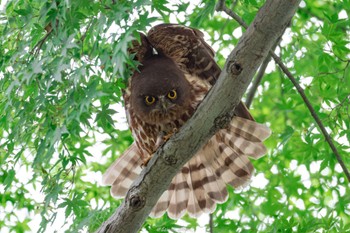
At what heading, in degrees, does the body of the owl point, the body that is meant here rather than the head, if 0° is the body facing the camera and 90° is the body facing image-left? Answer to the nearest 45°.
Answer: approximately 0°
